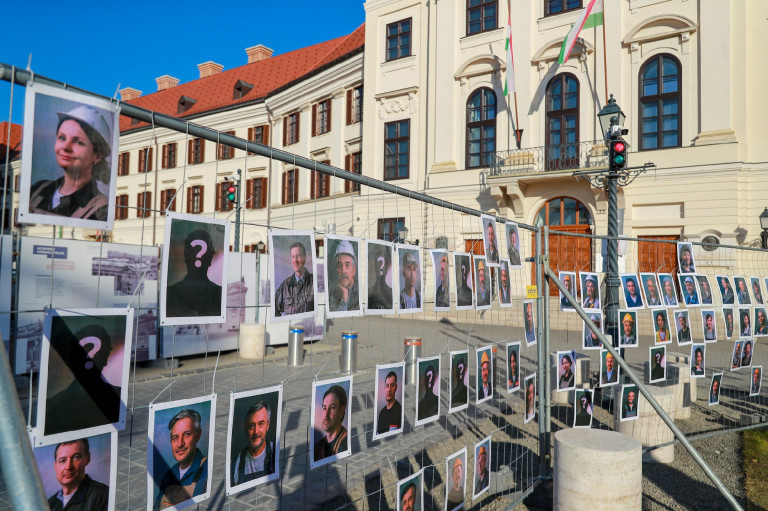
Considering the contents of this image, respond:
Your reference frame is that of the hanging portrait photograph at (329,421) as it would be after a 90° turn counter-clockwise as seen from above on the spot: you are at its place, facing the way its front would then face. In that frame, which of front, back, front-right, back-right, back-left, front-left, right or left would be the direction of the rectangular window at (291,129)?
front-left

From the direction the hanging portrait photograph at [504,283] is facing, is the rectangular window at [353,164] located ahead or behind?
behind

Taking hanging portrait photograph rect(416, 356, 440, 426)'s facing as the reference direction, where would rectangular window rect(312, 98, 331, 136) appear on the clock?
The rectangular window is roughly at 7 o'clock from the hanging portrait photograph.

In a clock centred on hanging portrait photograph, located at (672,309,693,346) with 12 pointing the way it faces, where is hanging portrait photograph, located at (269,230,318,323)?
hanging portrait photograph, located at (269,230,318,323) is roughly at 2 o'clock from hanging portrait photograph, located at (672,309,693,346).

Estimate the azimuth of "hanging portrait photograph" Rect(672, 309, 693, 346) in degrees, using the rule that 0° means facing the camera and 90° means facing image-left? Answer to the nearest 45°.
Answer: approximately 315°

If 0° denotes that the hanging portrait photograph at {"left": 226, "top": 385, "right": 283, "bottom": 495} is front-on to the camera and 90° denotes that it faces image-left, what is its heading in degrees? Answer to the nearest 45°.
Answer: approximately 315°

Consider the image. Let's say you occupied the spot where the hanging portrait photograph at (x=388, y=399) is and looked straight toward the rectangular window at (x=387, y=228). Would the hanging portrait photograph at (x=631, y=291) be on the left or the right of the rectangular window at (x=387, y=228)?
right

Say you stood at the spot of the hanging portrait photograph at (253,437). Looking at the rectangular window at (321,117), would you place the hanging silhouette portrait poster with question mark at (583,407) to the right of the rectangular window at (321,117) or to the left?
right

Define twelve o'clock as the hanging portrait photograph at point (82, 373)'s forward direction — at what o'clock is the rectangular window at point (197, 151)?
The rectangular window is roughly at 8 o'clock from the hanging portrait photograph.

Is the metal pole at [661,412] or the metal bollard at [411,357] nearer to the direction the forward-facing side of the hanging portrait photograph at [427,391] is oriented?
the metal pole

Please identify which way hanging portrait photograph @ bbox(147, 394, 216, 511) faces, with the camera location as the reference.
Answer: facing the viewer and to the right of the viewer

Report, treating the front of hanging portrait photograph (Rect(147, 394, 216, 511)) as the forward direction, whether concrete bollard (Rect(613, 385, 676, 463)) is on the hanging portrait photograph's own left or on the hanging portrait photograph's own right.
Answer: on the hanging portrait photograph's own left

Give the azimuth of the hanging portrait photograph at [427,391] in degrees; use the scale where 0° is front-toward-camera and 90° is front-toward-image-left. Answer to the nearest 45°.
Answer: approximately 315°
